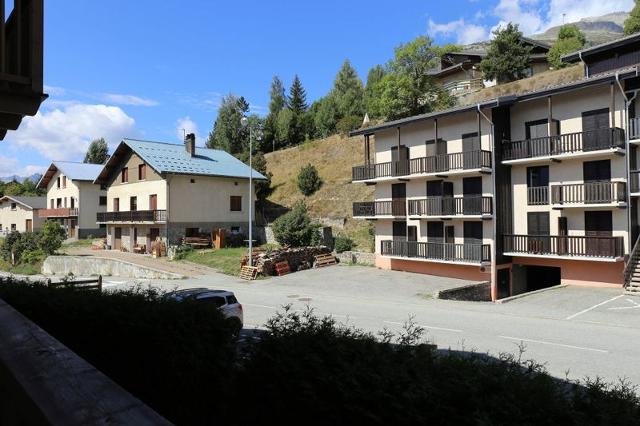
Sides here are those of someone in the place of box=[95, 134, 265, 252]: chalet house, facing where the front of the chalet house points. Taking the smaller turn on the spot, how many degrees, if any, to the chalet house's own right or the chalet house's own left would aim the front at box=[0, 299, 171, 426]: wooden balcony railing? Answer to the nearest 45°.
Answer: approximately 45° to the chalet house's own left

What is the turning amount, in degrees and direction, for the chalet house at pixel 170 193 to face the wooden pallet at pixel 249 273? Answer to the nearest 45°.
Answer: approximately 45° to its left

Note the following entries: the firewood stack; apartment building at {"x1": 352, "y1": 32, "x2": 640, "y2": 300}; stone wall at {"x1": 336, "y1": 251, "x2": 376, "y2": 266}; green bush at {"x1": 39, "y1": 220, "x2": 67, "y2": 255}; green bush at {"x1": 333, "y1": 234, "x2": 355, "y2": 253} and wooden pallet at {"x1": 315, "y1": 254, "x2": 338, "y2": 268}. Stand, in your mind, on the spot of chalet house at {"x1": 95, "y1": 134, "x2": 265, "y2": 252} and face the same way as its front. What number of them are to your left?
5

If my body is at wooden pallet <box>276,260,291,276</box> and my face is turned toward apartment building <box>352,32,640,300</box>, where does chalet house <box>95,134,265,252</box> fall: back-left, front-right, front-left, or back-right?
back-left

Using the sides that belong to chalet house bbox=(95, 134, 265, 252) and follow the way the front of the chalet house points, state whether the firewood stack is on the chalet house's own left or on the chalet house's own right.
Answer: on the chalet house's own left

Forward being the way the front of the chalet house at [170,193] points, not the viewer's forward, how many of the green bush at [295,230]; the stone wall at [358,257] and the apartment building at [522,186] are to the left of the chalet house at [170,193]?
3

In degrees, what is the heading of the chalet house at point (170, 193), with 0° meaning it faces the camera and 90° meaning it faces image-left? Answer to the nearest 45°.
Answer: approximately 45°

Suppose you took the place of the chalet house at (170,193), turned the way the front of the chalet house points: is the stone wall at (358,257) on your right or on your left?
on your left

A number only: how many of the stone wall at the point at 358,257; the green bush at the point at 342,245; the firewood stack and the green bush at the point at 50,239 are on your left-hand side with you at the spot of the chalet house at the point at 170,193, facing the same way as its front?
3

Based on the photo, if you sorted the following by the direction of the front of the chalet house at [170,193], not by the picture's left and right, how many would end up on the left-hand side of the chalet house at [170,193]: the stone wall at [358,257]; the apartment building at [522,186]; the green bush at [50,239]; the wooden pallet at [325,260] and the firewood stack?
4

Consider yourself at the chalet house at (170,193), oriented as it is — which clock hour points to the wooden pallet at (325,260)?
The wooden pallet is roughly at 9 o'clock from the chalet house.

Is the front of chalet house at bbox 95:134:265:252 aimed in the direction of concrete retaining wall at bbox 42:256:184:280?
yes

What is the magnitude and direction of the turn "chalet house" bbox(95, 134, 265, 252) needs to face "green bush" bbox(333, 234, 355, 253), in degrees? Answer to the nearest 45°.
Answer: approximately 90° to its left

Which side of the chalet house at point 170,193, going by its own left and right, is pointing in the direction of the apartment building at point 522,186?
left

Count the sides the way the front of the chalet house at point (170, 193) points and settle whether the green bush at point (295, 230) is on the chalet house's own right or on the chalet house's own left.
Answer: on the chalet house's own left
